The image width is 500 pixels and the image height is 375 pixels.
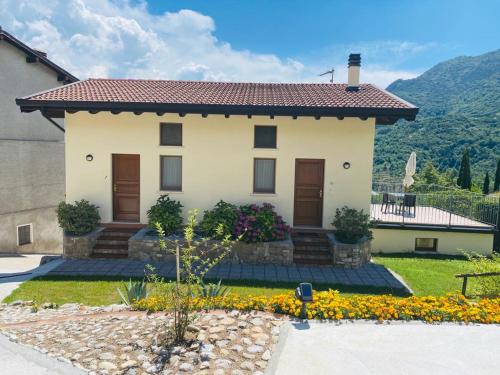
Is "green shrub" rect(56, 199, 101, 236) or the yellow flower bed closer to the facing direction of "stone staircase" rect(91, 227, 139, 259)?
the yellow flower bed

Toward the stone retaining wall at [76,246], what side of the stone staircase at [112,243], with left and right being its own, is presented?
right

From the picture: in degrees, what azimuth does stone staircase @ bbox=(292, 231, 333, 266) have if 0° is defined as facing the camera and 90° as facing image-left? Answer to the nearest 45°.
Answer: approximately 0°

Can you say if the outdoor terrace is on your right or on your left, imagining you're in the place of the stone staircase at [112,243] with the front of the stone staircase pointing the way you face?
on your left

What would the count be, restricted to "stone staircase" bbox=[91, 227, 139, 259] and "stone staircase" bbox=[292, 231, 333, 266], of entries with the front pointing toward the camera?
2

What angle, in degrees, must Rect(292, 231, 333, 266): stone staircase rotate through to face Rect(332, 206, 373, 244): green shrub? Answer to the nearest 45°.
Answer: approximately 90° to its left

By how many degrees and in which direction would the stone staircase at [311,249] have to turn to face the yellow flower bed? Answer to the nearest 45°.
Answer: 0° — it already faces it

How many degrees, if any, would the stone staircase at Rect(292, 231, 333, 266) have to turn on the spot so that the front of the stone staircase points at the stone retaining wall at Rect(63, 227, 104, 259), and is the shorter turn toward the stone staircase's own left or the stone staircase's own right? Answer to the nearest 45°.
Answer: approximately 90° to the stone staircase's own right

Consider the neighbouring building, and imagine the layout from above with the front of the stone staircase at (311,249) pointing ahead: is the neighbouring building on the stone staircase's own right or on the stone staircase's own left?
on the stone staircase's own right

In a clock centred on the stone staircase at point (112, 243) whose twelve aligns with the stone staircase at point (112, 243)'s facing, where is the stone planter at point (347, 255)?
The stone planter is roughly at 10 o'clock from the stone staircase.

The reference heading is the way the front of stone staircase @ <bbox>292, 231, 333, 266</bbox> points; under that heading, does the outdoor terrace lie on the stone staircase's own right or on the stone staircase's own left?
on the stone staircase's own left
